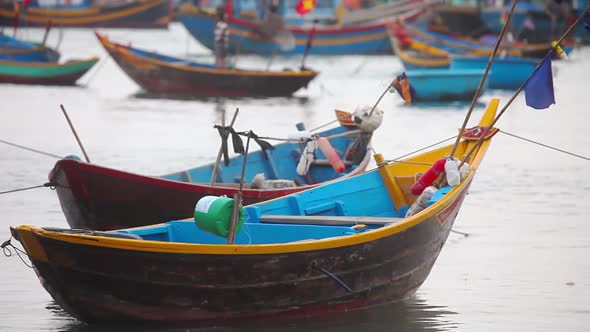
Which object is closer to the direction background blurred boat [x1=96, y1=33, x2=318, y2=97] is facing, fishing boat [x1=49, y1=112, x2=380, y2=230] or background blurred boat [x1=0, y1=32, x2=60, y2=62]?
the background blurred boat

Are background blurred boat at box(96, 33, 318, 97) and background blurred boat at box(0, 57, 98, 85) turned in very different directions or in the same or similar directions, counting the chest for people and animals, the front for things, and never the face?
very different directions

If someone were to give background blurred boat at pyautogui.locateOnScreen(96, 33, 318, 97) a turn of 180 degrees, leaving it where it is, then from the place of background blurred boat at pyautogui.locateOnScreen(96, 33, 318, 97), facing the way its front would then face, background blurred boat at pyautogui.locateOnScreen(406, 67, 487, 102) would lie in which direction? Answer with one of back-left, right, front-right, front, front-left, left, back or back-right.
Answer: front

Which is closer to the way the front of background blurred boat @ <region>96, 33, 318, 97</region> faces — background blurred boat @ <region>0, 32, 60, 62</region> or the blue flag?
the background blurred boat

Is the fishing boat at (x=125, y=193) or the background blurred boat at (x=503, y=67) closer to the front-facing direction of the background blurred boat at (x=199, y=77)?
the fishing boat

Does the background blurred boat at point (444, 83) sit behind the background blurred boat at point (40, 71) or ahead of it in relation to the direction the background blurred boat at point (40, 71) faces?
ahead

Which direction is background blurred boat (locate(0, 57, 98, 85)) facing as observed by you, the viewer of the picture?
facing to the right of the viewer

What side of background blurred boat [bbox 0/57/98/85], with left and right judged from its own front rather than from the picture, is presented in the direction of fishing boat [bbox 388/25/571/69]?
front

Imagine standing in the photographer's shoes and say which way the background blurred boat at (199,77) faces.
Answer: facing to the left of the viewer

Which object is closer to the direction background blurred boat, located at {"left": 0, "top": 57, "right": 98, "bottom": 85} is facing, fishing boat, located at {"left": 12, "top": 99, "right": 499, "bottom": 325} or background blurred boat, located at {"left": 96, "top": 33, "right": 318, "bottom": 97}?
the background blurred boat

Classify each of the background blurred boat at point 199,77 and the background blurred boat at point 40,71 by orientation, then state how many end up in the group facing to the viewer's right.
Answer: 1

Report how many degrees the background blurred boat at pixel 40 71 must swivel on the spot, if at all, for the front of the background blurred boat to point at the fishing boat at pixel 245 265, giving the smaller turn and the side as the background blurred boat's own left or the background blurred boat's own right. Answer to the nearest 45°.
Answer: approximately 90° to the background blurred boat's own right
